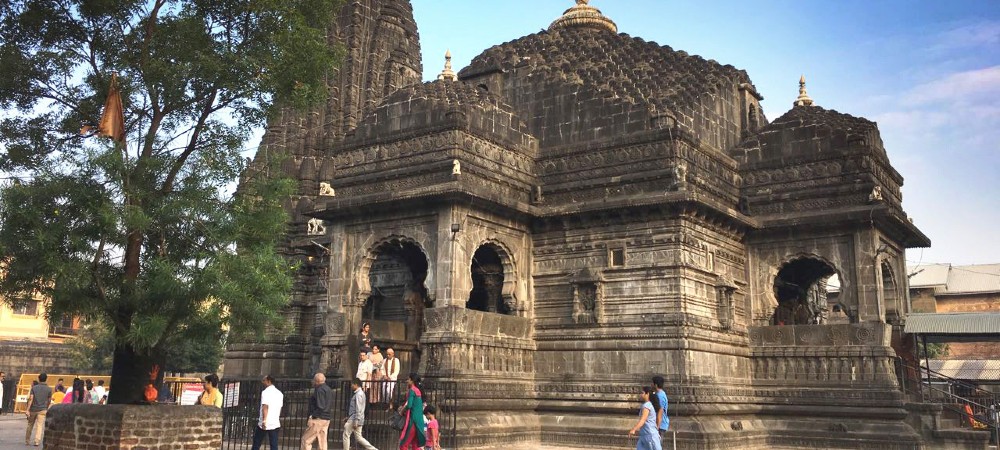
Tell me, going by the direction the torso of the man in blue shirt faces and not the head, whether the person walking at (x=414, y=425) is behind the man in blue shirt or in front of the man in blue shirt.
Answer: in front

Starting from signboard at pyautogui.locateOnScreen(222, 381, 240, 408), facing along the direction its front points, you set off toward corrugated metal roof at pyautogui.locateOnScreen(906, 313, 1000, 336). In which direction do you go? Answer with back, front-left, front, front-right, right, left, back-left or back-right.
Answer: left

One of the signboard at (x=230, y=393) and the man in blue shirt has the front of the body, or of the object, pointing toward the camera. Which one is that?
the signboard

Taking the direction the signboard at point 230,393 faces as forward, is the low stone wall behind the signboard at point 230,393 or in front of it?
in front

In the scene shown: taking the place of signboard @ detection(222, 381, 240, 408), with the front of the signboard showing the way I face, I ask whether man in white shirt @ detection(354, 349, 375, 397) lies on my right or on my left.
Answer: on my left

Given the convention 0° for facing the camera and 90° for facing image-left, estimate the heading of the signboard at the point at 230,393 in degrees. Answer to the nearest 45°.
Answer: approximately 0°
